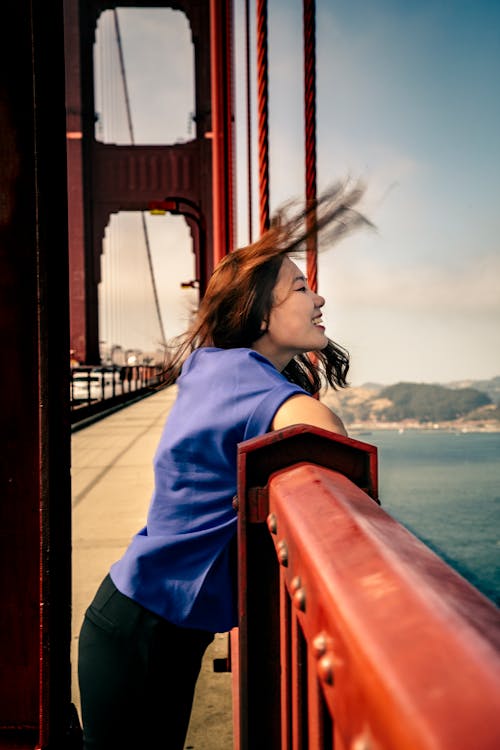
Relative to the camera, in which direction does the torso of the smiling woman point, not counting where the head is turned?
to the viewer's right

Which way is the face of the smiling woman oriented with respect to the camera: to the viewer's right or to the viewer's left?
to the viewer's right
